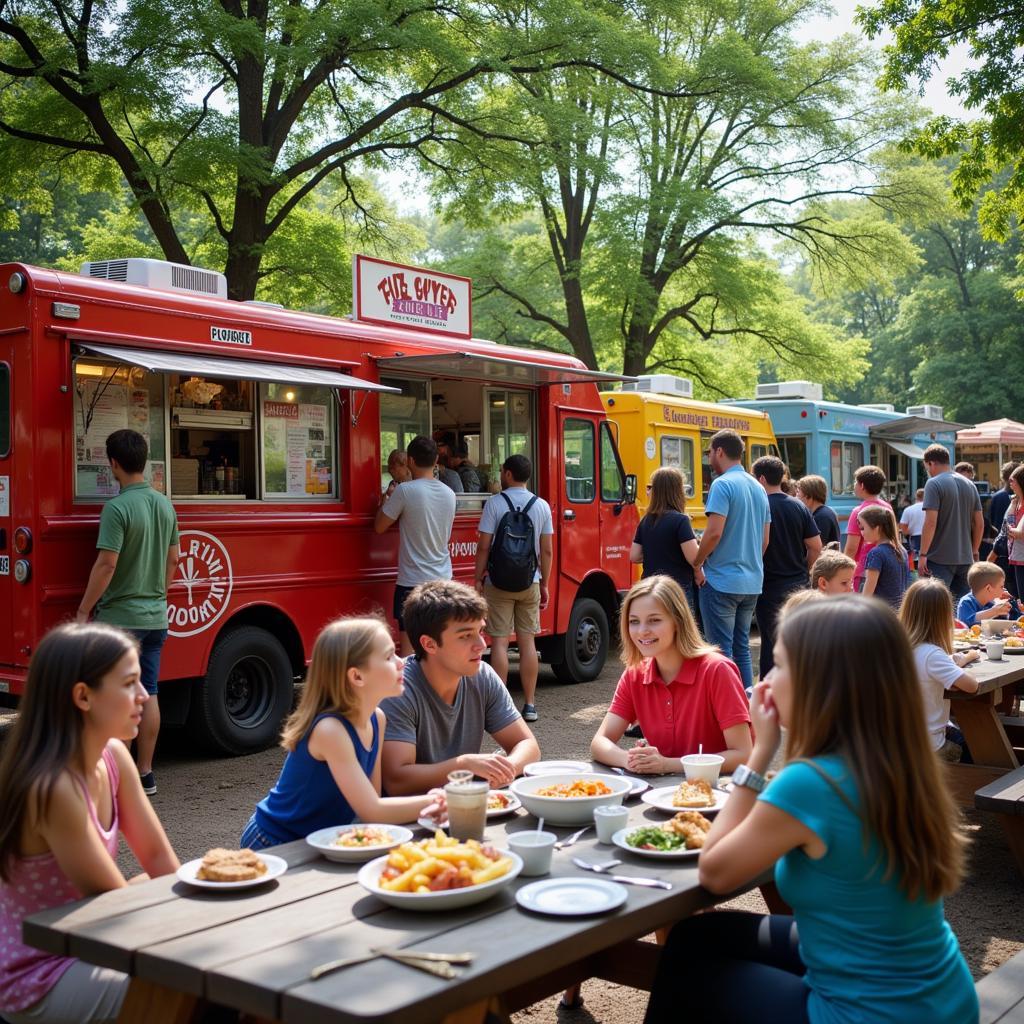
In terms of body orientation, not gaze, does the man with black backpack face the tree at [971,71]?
no

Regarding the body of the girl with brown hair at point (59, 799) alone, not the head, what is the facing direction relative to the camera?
to the viewer's right

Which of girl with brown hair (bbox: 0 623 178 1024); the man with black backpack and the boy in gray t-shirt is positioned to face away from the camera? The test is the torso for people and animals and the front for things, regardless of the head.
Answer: the man with black backpack

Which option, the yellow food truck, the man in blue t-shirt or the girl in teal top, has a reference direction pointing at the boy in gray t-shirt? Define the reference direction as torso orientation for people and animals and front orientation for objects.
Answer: the girl in teal top

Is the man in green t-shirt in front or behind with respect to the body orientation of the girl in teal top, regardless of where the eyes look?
in front

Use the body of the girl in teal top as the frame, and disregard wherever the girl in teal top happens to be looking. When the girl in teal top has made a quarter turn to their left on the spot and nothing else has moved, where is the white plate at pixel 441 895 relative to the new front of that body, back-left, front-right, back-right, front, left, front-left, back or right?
front-right

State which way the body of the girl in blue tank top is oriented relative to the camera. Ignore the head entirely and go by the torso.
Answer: to the viewer's right

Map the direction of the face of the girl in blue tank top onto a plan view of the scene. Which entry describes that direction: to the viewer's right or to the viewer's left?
to the viewer's right

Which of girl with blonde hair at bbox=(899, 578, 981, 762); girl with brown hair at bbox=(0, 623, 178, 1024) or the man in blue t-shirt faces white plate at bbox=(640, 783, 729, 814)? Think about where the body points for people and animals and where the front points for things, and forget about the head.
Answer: the girl with brown hair

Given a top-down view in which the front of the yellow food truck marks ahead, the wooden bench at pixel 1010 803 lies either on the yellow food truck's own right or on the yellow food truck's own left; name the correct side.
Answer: on the yellow food truck's own right

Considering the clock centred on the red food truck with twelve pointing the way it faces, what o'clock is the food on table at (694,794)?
The food on table is roughly at 4 o'clock from the red food truck.

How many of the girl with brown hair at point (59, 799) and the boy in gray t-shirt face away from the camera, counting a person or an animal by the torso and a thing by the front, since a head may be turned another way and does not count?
0

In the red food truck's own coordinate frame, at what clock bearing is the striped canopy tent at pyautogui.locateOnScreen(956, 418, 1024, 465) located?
The striped canopy tent is roughly at 12 o'clock from the red food truck.

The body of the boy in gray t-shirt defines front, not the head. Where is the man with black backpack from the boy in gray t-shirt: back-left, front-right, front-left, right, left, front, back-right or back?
back-left

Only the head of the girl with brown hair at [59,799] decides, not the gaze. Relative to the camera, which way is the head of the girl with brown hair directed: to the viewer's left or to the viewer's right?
to the viewer's right

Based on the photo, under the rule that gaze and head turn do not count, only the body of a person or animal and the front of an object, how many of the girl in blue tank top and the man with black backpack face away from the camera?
1

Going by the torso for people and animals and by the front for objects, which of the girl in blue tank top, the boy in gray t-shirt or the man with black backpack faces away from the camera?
the man with black backpack

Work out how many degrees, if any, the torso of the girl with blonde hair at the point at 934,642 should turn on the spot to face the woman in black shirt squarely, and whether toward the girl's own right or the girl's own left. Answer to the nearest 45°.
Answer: approximately 90° to the girl's own left

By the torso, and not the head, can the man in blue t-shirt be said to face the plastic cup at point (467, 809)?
no

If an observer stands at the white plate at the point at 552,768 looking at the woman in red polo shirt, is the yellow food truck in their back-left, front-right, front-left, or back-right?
front-left
